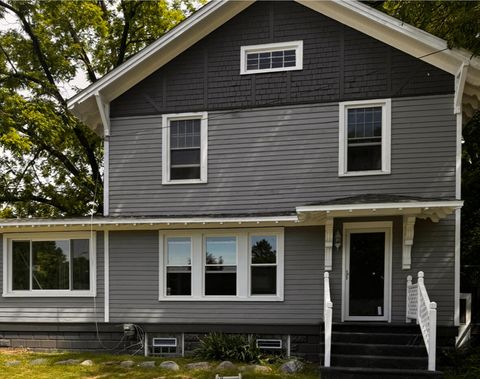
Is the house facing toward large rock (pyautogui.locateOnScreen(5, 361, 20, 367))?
no

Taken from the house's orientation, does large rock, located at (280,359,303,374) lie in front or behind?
in front

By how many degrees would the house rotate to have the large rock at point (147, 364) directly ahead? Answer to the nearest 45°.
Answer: approximately 45° to its right

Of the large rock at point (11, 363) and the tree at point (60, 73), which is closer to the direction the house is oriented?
the large rock

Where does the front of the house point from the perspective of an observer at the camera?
facing the viewer

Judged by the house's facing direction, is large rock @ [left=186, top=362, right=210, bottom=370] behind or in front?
in front

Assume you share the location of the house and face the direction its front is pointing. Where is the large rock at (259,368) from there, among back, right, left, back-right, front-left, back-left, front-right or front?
front

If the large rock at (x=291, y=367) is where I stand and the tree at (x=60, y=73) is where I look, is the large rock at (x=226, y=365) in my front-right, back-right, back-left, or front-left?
front-left
